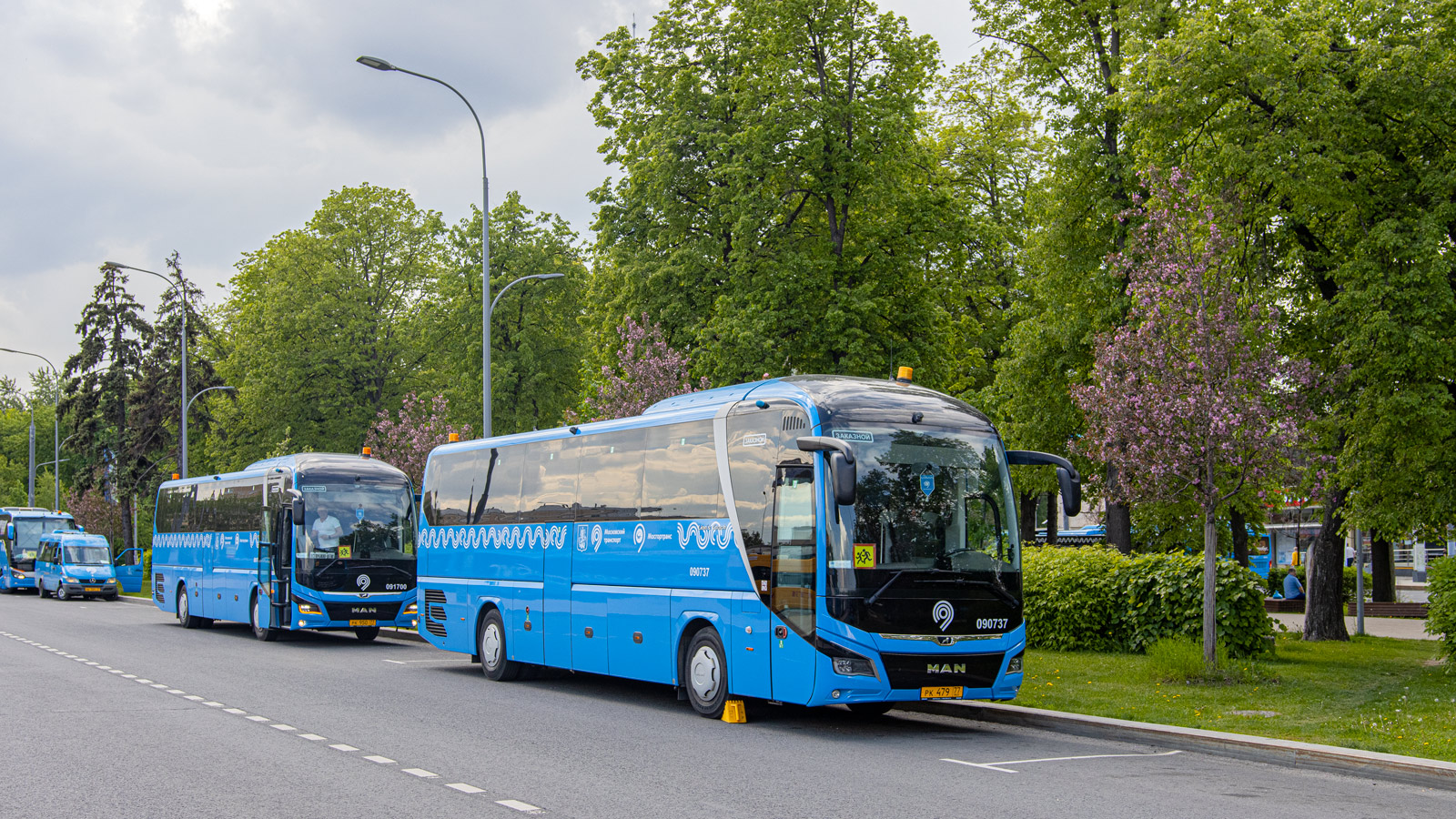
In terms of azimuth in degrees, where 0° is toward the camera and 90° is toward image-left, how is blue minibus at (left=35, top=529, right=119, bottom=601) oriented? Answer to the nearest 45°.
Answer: approximately 315°

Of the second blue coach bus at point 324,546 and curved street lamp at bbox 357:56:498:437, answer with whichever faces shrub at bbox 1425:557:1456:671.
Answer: the second blue coach bus

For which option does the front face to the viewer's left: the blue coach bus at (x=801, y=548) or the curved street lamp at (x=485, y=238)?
the curved street lamp

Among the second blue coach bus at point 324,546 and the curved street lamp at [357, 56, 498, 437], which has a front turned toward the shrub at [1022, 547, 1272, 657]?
the second blue coach bus

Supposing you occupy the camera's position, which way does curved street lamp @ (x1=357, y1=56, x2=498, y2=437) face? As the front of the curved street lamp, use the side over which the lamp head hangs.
facing to the left of the viewer

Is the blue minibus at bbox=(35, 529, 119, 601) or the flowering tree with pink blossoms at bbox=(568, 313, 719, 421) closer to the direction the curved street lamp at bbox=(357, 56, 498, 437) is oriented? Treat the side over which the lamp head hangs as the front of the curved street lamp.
the blue minibus

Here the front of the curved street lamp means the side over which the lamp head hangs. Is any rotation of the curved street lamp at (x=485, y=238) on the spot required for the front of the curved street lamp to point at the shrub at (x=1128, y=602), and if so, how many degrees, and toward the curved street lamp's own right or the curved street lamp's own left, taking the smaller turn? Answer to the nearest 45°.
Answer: approximately 135° to the curved street lamp's own left

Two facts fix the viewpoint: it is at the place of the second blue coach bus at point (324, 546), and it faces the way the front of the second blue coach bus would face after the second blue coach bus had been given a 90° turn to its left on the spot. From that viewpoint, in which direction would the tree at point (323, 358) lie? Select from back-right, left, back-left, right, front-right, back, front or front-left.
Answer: front-left
